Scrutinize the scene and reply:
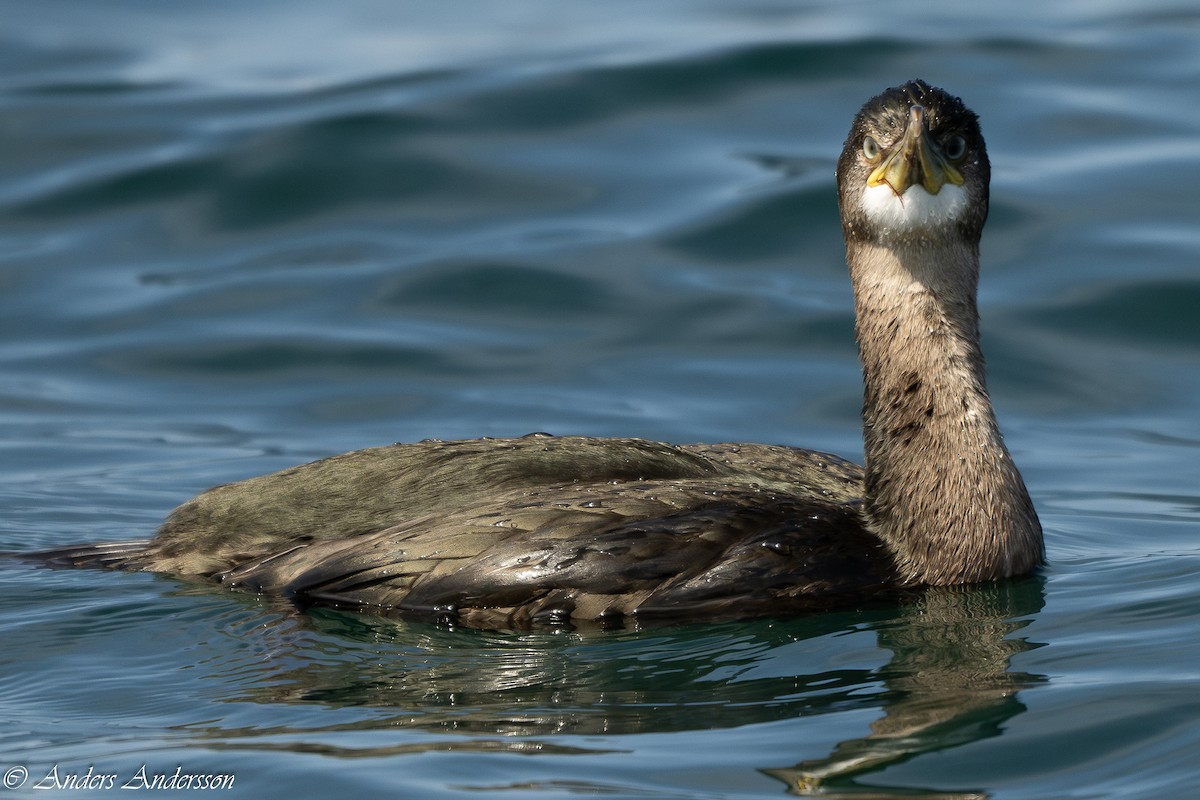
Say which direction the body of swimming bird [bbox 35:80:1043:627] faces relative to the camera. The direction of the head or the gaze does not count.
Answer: to the viewer's right
